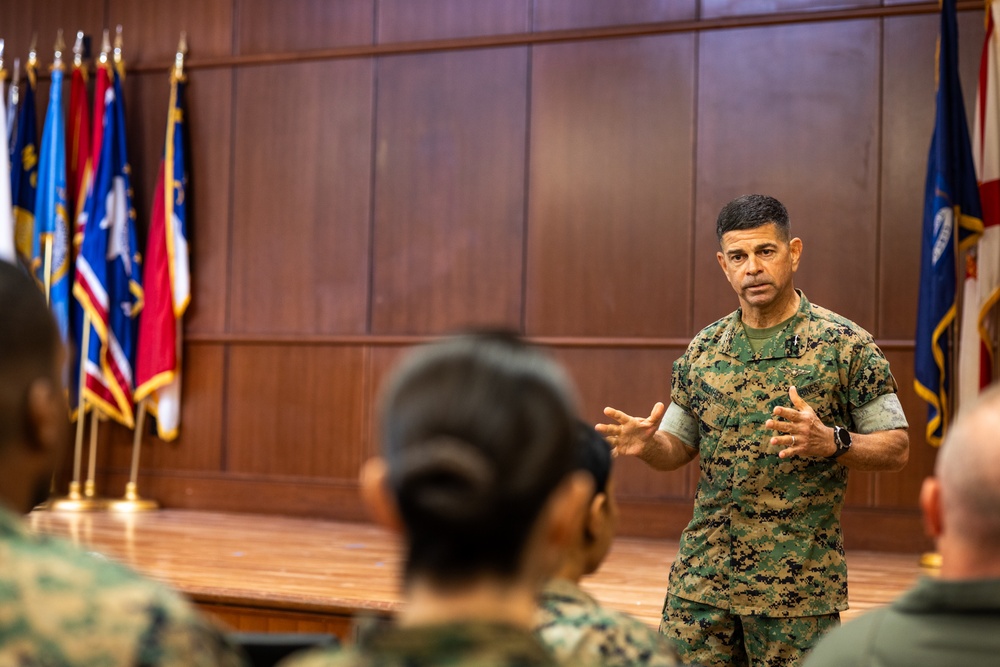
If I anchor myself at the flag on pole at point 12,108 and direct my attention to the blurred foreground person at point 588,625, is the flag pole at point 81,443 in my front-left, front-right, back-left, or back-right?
front-left

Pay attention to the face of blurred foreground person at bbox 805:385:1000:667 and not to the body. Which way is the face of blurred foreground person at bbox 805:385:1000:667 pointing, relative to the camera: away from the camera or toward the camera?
away from the camera

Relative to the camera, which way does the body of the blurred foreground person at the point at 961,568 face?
away from the camera

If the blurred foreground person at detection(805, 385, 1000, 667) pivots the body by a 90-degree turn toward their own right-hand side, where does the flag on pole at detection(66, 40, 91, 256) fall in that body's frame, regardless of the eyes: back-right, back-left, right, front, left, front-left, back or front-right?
back-left

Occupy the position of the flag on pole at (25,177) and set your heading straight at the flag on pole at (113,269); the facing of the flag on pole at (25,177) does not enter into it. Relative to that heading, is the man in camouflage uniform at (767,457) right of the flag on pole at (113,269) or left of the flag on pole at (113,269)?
right

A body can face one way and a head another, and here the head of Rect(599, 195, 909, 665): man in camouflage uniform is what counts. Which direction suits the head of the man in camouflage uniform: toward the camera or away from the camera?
toward the camera

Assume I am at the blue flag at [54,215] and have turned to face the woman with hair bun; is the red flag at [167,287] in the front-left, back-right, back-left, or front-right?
front-left

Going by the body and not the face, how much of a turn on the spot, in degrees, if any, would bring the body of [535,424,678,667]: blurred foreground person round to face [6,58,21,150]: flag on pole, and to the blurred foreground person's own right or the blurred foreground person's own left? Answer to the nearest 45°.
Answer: approximately 90° to the blurred foreground person's own left

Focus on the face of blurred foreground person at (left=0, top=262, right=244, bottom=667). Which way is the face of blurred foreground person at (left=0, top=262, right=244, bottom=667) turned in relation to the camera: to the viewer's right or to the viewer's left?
to the viewer's right

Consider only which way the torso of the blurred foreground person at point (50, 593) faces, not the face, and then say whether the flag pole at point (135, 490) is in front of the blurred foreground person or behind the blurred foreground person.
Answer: in front

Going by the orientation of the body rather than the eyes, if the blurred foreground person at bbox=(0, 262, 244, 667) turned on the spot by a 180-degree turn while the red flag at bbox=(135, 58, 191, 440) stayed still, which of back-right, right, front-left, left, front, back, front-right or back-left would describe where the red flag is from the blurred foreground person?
back-right

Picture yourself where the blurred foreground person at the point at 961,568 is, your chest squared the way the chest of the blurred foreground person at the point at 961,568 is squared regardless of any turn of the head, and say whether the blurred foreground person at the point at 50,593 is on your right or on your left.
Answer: on your left

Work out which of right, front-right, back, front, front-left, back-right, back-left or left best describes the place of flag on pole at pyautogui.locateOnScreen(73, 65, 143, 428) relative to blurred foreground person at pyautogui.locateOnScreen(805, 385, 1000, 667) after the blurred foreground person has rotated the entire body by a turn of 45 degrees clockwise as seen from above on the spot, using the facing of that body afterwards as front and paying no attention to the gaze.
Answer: left

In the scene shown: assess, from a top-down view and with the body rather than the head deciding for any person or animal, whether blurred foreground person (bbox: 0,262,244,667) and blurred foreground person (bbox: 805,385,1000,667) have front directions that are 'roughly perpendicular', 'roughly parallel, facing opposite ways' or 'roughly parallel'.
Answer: roughly parallel

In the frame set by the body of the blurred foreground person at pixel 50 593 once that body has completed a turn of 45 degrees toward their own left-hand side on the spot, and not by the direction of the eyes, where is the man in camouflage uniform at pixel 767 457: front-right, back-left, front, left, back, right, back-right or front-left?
front-right

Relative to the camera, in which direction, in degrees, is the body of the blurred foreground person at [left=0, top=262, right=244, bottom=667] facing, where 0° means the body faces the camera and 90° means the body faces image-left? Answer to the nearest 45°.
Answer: approximately 225°

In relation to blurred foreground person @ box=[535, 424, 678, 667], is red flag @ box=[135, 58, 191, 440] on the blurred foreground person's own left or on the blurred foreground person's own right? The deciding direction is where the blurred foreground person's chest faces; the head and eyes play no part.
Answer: on the blurred foreground person's own left

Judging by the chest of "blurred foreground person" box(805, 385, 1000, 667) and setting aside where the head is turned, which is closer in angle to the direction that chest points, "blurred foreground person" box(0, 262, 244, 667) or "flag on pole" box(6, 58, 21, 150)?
the flag on pole
